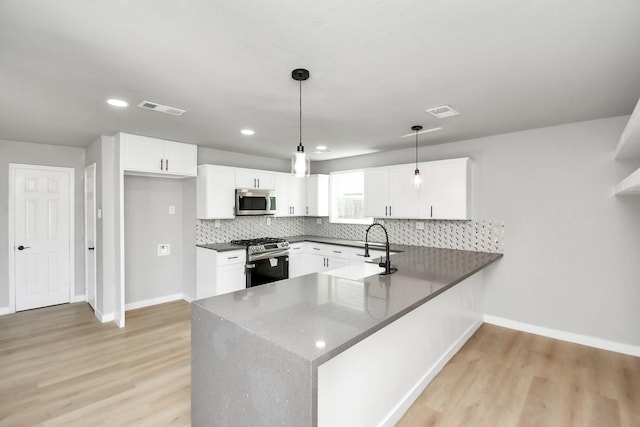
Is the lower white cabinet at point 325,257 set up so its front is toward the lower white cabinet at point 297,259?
no

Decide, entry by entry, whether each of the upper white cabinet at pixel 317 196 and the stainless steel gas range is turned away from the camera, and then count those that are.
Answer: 0

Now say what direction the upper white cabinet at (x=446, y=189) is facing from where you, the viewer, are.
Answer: facing the viewer and to the left of the viewer

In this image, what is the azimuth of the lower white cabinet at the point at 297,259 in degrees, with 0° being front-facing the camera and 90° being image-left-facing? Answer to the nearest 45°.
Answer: approximately 315°

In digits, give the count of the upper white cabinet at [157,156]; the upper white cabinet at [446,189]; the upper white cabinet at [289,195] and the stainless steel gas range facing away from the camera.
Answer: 0

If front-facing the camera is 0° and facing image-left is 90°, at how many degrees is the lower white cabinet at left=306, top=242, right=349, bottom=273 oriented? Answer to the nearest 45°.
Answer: approximately 45°

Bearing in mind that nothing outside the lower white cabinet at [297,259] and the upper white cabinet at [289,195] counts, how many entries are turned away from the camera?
0

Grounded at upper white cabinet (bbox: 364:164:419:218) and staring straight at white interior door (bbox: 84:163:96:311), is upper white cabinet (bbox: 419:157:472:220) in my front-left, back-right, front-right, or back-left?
back-left

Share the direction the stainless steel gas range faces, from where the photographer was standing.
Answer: facing the viewer and to the right of the viewer

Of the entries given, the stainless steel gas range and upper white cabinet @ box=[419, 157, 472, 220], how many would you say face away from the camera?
0

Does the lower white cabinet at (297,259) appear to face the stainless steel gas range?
no

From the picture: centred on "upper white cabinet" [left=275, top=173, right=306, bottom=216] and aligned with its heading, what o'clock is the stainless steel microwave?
The stainless steel microwave is roughly at 3 o'clock from the upper white cabinet.

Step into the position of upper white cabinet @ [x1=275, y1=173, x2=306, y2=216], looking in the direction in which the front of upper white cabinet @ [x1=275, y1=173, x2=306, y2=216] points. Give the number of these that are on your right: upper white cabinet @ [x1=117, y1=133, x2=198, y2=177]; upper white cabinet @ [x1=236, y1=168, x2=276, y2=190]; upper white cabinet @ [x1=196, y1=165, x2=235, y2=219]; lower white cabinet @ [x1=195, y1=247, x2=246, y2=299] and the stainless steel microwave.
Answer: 5

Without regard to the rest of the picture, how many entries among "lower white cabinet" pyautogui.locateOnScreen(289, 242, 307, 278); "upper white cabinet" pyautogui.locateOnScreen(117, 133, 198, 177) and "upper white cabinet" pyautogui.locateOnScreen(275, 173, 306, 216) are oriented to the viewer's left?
0

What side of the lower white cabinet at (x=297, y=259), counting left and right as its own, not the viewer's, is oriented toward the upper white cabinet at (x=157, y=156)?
right

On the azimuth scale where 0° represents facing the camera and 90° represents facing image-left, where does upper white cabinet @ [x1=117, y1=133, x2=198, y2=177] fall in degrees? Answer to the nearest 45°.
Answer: approximately 315°

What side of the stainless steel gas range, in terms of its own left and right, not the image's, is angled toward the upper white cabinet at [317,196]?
left

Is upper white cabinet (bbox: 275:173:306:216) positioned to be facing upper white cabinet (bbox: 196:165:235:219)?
no
